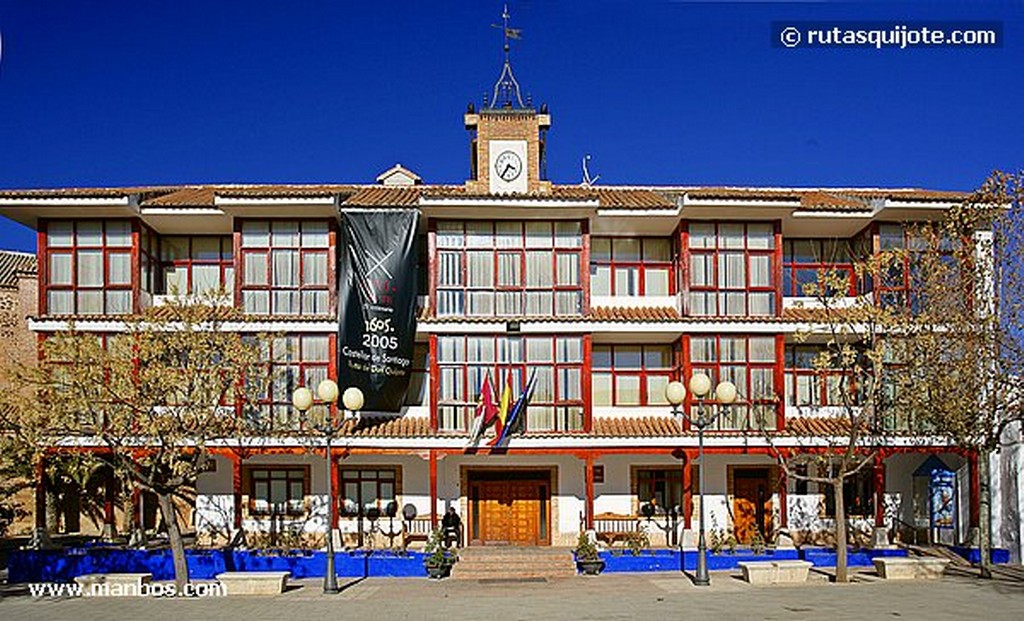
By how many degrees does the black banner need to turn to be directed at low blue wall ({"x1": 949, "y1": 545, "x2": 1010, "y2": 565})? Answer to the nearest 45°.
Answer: approximately 90° to its left

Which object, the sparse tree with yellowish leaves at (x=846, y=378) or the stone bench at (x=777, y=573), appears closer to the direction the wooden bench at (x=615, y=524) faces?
the stone bench

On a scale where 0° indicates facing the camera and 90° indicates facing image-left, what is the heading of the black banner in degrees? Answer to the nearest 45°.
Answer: approximately 0°

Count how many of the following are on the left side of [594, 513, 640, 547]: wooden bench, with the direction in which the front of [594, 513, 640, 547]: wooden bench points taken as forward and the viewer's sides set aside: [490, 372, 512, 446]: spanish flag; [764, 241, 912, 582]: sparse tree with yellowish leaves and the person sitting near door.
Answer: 1

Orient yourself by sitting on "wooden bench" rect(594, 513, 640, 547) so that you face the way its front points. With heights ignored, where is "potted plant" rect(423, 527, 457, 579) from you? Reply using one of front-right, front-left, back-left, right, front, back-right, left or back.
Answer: front-right

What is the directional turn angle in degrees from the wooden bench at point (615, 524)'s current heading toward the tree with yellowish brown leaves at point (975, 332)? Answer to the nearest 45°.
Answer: approximately 45° to its left

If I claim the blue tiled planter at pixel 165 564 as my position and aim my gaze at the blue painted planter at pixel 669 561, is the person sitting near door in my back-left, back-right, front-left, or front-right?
front-left

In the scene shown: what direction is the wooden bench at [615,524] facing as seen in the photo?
toward the camera

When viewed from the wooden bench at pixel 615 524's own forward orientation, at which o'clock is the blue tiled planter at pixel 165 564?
The blue tiled planter is roughly at 2 o'clock from the wooden bench.

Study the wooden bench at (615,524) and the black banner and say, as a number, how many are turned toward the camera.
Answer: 2

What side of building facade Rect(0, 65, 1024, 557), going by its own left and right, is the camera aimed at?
front

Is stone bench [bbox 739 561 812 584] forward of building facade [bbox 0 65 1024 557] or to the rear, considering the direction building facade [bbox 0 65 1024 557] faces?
forward

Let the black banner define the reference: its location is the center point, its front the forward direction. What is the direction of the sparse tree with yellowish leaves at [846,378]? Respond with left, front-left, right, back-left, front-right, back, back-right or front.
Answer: left

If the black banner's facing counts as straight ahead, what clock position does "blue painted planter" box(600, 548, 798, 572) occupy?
The blue painted planter is roughly at 10 o'clock from the black banner.
